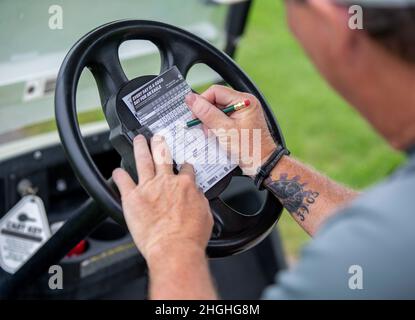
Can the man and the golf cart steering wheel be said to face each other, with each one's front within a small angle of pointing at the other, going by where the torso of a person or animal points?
yes

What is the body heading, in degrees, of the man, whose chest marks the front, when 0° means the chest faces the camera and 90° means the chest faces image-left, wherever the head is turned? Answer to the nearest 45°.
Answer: approximately 135°

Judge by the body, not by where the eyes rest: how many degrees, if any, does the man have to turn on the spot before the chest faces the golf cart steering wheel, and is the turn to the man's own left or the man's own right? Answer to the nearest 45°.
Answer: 0° — they already face it

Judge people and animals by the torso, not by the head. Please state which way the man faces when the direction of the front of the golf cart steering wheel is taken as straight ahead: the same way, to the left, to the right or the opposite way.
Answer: the opposite way

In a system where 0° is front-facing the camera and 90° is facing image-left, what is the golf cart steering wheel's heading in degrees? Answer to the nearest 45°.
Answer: approximately 315°

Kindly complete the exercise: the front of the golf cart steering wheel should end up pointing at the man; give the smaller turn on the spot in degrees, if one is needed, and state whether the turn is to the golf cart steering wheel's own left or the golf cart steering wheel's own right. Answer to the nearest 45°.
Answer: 0° — it already faces them
